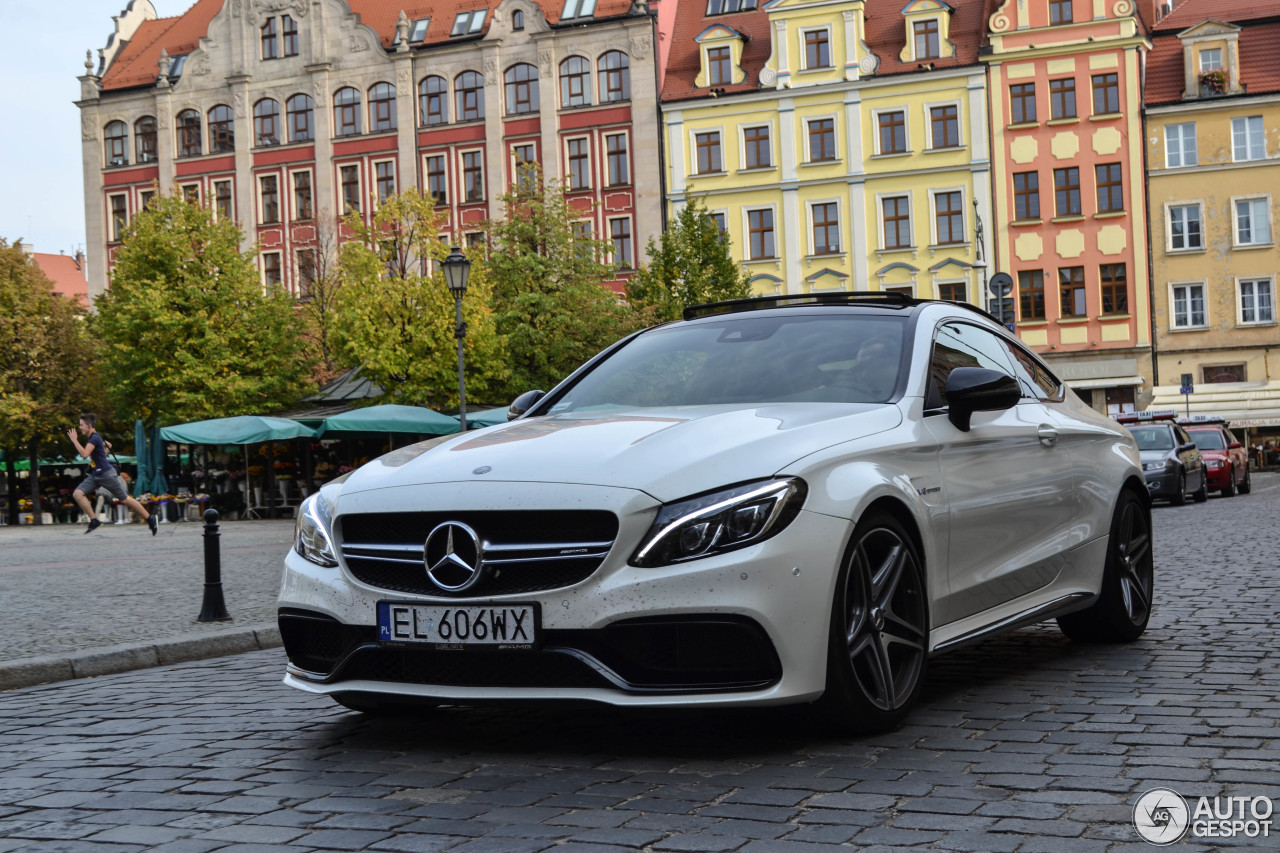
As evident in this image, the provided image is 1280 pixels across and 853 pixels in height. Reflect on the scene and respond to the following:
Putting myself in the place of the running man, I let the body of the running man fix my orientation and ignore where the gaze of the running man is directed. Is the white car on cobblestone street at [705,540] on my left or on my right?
on my left

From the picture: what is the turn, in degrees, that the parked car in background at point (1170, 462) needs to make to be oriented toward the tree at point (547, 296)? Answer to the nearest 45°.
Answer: approximately 90° to its right

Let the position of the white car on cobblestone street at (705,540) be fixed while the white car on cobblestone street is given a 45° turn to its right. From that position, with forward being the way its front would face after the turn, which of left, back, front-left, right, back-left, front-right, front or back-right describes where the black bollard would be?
front-right

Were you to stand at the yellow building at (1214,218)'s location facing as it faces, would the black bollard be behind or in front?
in front

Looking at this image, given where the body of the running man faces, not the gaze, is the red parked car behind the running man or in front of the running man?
behind

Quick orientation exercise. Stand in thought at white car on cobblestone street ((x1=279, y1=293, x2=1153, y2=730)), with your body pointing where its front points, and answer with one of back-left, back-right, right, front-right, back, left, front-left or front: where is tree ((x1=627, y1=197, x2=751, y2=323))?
back-right

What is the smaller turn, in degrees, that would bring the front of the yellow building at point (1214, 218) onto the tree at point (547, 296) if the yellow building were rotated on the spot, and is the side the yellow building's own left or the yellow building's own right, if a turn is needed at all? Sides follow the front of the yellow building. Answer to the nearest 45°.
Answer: approximately 45° to the yellow building's own right

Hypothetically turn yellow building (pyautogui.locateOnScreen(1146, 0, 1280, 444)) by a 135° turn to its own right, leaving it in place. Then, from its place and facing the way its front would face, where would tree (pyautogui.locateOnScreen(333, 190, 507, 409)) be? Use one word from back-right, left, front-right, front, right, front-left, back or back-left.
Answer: left

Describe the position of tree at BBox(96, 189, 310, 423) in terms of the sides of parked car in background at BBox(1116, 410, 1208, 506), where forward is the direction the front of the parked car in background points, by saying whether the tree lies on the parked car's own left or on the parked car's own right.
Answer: on the parked car's own right

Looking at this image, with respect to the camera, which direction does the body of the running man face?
to the viewer's left

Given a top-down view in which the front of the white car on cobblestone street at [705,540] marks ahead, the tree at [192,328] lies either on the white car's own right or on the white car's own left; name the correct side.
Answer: on the white car's own right

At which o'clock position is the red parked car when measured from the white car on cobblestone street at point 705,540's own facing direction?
The red parked car is roughly at 5 o'clock from the white car on cobblestone street.

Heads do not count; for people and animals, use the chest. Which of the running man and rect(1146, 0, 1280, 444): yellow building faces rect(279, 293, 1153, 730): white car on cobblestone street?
the yellow building

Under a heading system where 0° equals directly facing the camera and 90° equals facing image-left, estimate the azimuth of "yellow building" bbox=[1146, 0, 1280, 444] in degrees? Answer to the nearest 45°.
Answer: approximately 0°
